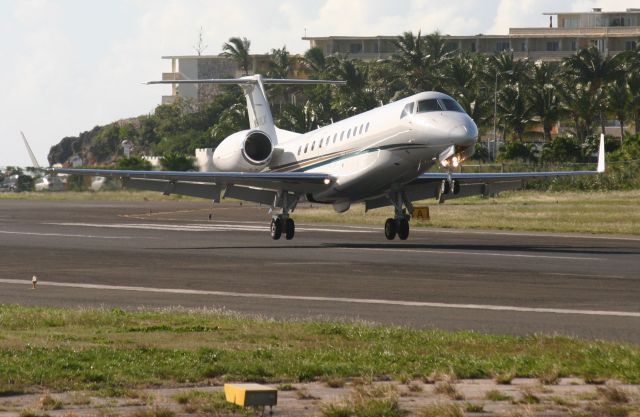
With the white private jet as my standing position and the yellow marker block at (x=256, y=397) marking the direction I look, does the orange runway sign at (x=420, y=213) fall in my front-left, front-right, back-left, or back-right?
back-left

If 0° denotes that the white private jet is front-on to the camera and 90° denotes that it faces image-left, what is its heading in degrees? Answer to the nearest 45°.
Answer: approximately 315°

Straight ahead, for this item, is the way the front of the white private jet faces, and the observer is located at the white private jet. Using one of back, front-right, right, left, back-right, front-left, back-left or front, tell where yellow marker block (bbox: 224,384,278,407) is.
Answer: front-right
